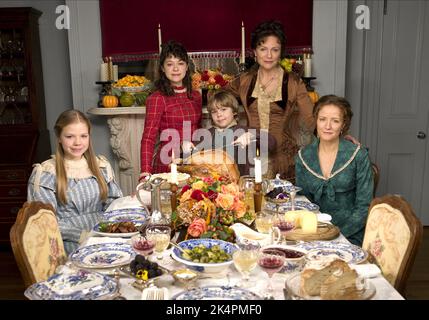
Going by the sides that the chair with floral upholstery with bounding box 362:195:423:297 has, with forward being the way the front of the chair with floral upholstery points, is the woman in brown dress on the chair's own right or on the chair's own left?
on the chair's own right

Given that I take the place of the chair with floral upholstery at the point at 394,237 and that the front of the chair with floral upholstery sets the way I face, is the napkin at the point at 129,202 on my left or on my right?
on my right

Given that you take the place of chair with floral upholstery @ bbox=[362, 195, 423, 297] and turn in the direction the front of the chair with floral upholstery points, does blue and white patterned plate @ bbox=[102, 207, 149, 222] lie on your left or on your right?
on your right

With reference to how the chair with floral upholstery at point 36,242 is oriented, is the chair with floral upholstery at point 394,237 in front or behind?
in front

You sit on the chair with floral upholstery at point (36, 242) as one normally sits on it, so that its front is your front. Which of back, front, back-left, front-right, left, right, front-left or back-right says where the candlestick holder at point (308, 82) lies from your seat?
left

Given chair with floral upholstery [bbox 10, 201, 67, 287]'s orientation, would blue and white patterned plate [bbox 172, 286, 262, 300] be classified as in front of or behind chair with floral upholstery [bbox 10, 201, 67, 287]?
in front

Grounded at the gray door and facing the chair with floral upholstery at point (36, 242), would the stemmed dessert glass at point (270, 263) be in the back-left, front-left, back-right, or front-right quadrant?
front-left

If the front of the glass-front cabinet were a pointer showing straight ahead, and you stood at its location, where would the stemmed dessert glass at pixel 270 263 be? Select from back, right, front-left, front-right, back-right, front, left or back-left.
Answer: front

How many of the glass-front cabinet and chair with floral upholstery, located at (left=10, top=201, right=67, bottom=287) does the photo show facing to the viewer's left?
0

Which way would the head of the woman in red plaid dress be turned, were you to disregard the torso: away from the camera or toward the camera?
toward the camera

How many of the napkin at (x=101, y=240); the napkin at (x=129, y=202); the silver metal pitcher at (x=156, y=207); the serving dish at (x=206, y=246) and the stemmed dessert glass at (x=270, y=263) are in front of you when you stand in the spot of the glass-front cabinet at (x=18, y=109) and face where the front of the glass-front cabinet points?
5

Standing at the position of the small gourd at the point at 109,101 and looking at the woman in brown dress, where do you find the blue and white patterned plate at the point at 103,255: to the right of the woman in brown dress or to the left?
right

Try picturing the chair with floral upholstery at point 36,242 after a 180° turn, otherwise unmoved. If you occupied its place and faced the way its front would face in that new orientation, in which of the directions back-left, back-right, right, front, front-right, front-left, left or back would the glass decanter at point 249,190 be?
back-right

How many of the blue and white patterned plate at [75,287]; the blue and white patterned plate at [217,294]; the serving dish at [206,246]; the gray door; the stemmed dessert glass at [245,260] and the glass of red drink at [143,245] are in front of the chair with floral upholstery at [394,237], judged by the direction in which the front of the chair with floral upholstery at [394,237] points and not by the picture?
5

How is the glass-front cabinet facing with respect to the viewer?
toward the camera
